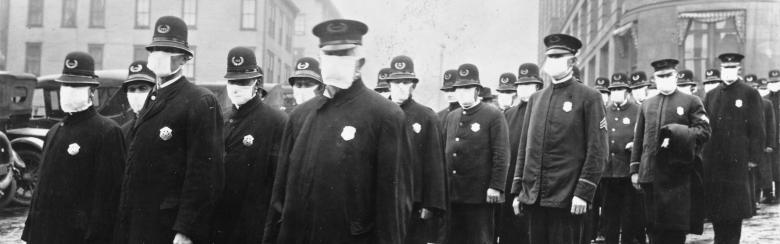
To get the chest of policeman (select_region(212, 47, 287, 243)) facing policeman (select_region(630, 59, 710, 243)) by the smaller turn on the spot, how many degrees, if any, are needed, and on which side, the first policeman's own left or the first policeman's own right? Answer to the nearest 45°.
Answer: approximately 135° to the first policeman's own left

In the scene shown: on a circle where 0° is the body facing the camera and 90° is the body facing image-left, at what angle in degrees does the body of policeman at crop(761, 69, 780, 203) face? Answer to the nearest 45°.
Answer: approximately 45°

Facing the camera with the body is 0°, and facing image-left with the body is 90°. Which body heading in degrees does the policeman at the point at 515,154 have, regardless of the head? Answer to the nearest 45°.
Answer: approximately 45°

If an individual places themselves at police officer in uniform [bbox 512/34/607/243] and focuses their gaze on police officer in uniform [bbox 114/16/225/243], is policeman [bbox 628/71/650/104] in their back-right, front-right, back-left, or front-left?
back-right

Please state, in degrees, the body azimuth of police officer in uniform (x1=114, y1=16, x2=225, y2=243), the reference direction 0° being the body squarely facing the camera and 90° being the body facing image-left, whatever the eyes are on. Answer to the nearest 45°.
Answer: approximately 45°

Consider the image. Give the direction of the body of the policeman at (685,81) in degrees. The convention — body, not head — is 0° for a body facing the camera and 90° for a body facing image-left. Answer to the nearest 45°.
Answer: approximately 45°

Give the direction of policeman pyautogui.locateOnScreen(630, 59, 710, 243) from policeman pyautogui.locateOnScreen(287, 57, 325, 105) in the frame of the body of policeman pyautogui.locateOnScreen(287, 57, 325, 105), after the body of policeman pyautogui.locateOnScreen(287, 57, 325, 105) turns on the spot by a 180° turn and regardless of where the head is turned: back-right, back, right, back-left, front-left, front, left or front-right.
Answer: front-right
